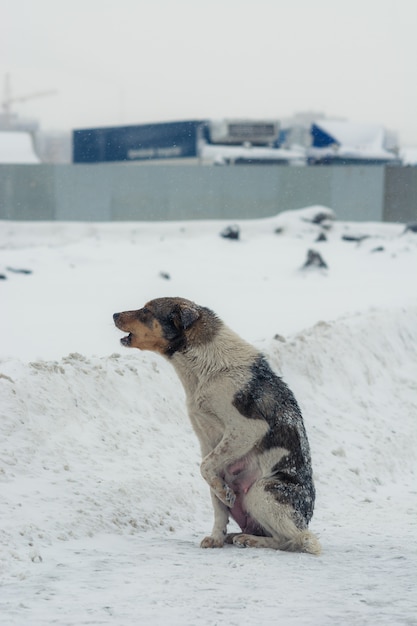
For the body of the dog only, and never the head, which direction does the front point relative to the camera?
to the viewer's left

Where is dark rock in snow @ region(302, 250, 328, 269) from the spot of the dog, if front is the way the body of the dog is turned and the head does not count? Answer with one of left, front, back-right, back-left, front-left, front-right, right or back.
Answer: right

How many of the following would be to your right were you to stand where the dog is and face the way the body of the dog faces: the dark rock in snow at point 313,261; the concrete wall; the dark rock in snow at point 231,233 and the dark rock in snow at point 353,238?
4

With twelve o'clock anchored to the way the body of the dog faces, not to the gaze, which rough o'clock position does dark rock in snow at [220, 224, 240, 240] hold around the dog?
The dark rock in snow is roughly at 3 o'clock from the dog.

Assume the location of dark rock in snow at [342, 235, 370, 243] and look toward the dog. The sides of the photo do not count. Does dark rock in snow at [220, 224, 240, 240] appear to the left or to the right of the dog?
right

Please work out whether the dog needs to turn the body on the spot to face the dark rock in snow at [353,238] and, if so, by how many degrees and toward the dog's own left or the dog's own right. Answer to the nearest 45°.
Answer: approximately 90° to the dog's own right

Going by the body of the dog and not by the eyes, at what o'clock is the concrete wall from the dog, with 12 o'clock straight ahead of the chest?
The concrete wall is roughly at 3 o'clock from the dog.
